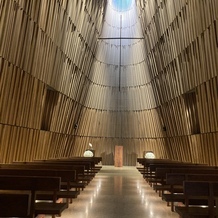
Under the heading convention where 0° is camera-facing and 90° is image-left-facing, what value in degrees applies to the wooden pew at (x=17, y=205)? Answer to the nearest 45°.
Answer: approximately 180°

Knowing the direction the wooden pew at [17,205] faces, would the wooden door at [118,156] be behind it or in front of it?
in front

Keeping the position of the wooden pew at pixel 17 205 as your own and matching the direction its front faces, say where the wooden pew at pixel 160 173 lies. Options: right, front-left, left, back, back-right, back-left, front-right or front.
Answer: front-right
